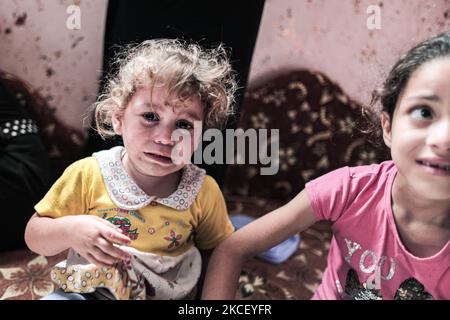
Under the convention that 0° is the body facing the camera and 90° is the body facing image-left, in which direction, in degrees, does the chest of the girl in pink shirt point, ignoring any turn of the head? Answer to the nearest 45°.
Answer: approximately 0°
